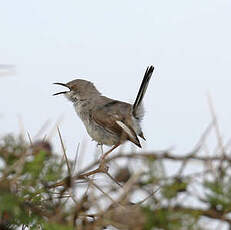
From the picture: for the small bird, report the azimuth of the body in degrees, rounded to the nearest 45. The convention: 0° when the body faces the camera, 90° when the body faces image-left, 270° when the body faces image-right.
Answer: approximately 90°
